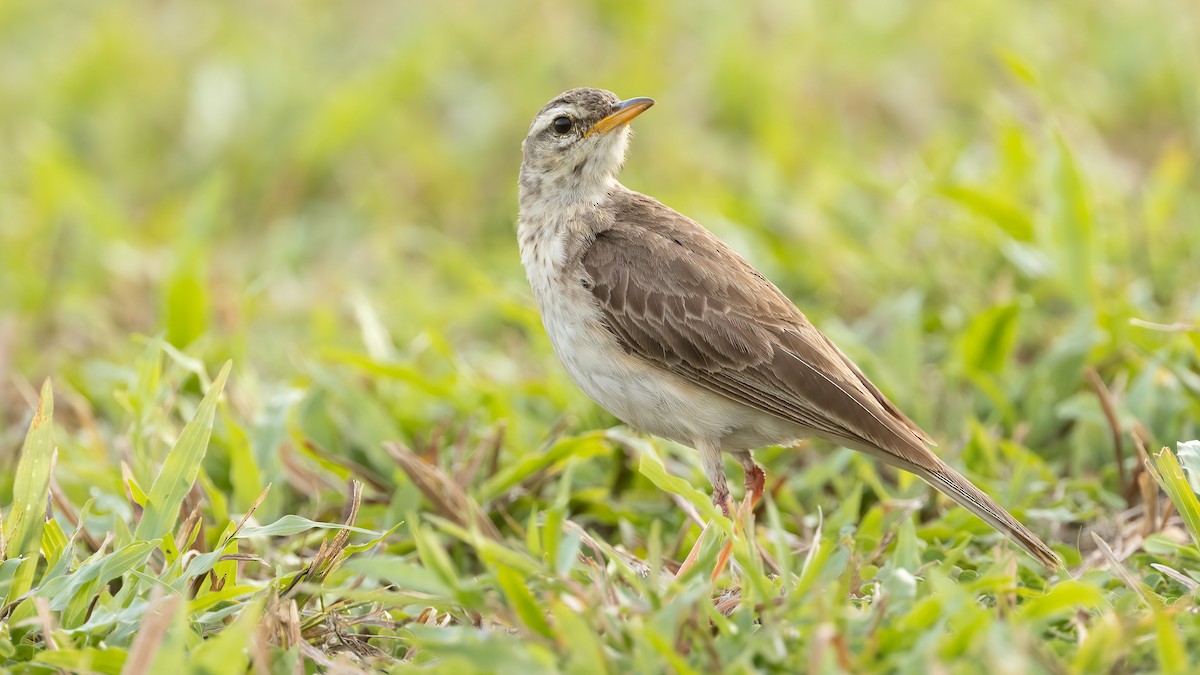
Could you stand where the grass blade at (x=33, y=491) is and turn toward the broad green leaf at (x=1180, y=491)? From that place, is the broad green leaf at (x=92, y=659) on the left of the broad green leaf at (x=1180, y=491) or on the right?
right

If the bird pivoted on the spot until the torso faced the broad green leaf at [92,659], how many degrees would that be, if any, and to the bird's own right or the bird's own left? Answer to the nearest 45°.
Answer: approximately 45° to the bird's own left

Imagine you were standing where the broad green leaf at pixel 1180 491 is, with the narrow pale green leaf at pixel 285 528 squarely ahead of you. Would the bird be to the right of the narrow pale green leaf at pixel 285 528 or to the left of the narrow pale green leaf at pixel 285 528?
right

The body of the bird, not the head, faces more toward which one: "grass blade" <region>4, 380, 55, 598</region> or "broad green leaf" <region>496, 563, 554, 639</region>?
the grass blade

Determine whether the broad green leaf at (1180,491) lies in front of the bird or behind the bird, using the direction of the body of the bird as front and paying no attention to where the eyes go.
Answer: behind

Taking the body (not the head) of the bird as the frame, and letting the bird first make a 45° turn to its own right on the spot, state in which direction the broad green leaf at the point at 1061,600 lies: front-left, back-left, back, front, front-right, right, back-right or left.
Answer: back

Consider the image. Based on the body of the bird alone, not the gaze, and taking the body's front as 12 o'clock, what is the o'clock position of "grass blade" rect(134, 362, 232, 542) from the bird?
The grass blade is roughly at 11 o'clock from the bird.

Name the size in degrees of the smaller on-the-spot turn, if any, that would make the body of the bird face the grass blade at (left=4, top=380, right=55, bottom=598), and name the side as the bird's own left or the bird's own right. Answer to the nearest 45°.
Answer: approximately 45° to the bird's own left

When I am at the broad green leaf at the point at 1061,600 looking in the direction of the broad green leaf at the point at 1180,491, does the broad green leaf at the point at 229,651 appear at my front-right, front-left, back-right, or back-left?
back-left

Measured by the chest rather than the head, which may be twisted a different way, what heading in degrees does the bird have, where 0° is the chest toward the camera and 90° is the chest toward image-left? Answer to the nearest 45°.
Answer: approximately 90°
